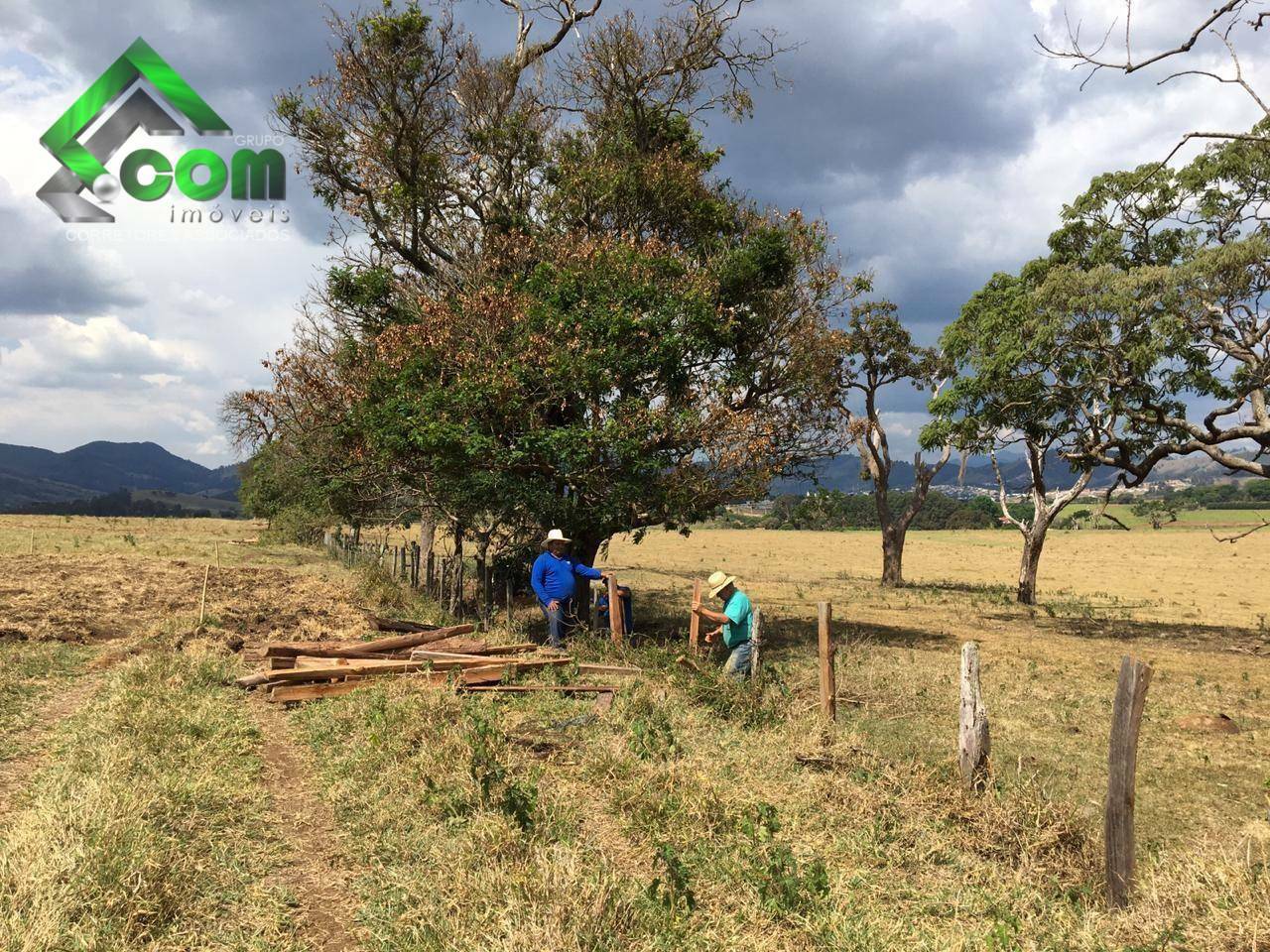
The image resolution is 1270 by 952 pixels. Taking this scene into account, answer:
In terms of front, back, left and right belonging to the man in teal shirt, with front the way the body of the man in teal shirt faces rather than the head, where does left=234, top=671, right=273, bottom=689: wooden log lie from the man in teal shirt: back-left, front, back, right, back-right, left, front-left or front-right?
front

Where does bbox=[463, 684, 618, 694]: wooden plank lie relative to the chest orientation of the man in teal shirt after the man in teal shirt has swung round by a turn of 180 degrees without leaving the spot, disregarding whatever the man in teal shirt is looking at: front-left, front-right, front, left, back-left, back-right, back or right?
back

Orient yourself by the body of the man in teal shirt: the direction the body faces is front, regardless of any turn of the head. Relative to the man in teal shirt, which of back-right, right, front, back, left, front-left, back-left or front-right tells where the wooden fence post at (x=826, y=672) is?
back-left

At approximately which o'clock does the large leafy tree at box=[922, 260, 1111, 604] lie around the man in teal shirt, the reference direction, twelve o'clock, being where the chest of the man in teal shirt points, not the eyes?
The large leafy tree is roughly at 4 o'clock from the man in teal shirt.

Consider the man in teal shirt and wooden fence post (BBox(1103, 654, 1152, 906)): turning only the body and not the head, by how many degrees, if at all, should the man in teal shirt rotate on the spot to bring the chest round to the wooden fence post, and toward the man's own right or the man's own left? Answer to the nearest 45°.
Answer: approximately 135° to the man's own left

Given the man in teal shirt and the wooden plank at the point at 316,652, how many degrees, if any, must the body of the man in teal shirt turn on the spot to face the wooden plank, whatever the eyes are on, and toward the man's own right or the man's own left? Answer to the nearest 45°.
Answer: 0° — they already face it

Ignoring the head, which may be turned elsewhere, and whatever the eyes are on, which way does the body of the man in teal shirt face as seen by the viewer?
to the viewer's left

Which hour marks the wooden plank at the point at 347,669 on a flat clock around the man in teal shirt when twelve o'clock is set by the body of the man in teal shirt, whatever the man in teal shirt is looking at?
The wooden plank is roughly at 12 o'clock from the man in teal shirt.

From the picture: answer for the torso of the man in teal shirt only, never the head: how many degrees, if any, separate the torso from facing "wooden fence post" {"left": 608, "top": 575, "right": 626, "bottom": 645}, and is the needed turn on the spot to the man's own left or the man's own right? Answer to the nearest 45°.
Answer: approximately 45° to the man's own right

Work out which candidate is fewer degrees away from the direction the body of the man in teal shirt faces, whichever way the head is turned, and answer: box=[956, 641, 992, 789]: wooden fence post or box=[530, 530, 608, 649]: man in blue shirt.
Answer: the man in blue shirt

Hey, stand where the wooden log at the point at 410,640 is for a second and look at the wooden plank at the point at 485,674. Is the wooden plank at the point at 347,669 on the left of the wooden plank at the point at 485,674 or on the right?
right

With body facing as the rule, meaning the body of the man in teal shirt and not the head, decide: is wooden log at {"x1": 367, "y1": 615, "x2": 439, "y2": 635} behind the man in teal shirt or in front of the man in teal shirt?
in front

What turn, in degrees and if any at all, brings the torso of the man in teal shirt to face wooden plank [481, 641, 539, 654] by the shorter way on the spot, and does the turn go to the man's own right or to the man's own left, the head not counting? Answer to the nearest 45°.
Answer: approximately 45° to the man's own right

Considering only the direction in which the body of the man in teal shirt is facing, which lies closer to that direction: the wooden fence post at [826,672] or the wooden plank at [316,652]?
the wooden plank
